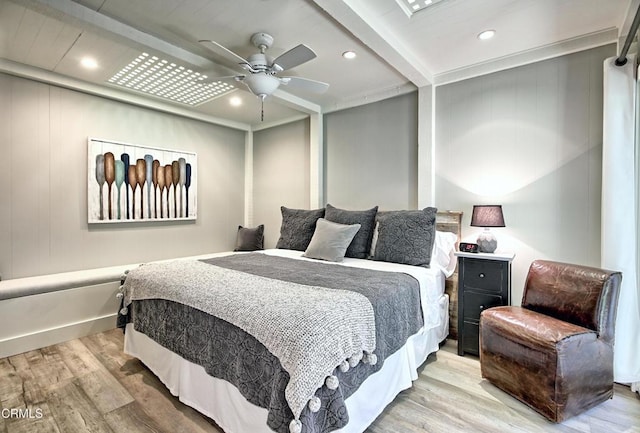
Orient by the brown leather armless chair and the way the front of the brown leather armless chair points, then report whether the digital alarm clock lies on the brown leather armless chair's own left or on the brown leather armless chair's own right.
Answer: on the brown leather armless chair's own right

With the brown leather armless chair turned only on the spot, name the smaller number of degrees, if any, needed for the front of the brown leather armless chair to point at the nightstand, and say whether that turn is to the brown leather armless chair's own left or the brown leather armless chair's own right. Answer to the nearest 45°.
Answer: approximately 90° to the brown leather armless chair's own right

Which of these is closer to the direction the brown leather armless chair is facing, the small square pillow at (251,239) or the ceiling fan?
the ceiling fan

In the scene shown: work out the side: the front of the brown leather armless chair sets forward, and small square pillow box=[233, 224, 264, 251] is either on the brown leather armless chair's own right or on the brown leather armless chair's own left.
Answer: on the brown leather armless chair's own right

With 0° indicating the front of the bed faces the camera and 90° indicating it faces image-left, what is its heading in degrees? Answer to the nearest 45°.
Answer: approximately 45°

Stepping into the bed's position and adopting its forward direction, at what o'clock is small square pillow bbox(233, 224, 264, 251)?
The small square pillow is roughly at 4 o'clock from the bed.

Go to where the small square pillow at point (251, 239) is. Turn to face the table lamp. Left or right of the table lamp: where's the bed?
right

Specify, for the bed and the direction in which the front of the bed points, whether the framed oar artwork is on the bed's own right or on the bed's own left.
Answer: on the bed's own right
